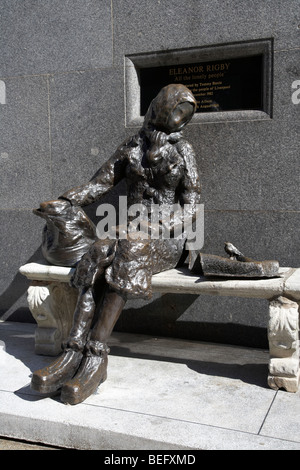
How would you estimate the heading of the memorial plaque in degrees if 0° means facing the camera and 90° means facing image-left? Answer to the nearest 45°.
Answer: approximately 45°
